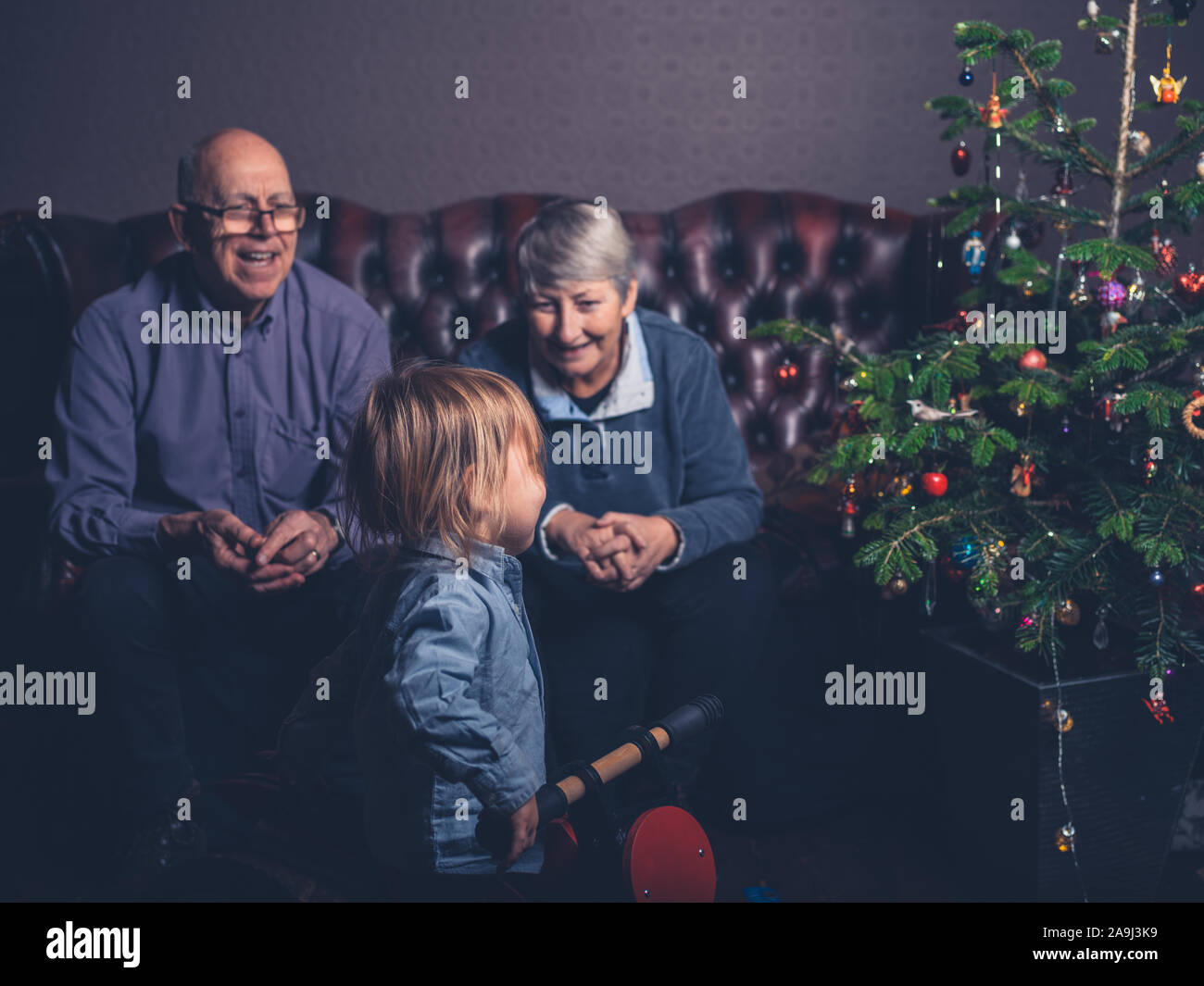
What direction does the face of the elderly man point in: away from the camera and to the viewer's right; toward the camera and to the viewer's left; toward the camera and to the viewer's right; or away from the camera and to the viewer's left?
toward the camera and to the viewer's right

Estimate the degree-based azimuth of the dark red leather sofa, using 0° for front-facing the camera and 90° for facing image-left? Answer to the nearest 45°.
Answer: approximately 0°

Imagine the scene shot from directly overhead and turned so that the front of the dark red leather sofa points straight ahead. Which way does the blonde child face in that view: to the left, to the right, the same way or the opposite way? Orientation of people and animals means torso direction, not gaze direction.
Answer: to the left

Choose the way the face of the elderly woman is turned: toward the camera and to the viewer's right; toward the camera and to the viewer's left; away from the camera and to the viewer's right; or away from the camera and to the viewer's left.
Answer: toward the camera and to the viewer's left

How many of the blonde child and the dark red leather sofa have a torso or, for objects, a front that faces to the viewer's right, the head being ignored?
1

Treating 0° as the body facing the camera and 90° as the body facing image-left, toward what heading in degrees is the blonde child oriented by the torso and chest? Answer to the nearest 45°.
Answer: approximately 270°
